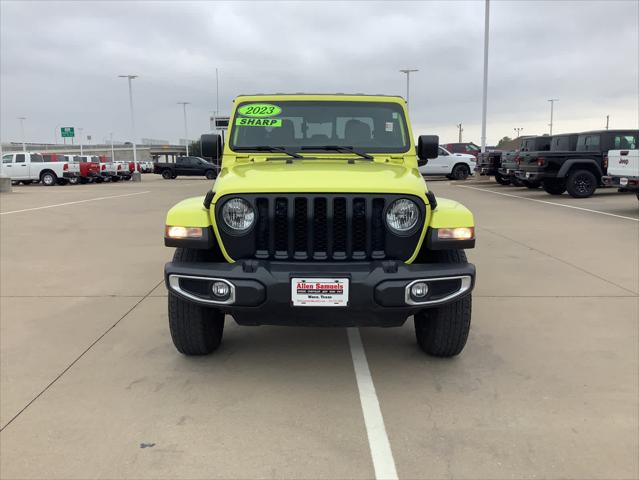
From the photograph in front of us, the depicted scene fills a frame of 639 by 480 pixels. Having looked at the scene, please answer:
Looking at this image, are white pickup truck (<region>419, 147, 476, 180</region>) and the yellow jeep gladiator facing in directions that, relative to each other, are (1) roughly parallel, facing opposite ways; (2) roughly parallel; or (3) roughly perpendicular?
roughly perpendicular

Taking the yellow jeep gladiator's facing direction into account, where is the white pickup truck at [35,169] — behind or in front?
behind

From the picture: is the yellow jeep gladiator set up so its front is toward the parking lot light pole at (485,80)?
no

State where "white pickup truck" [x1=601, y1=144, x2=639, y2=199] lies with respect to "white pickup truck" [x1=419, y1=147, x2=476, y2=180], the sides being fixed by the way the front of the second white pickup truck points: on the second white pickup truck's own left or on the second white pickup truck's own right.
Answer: on the second white pickup truck's own right

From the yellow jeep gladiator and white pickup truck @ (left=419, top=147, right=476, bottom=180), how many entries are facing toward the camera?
1

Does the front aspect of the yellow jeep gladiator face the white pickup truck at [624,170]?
no

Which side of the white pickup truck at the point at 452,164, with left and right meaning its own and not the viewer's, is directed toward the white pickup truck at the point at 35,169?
back

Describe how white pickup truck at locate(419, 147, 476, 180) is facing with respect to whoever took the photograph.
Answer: facing to the right of the viewer

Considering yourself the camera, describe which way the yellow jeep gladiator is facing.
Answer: facing the viewer

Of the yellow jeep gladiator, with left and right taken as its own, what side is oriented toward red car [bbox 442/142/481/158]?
back

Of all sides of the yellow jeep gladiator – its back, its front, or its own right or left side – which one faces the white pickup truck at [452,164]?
back
